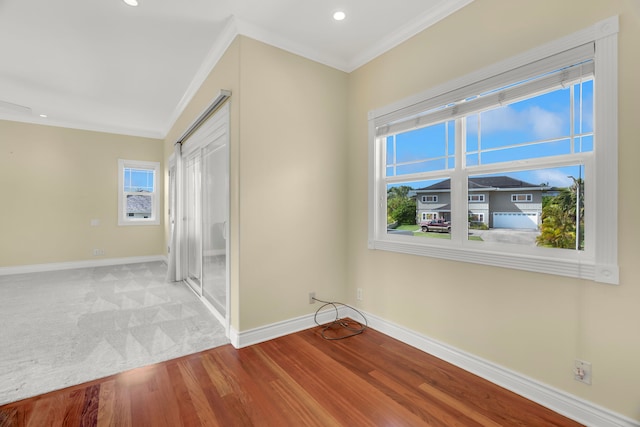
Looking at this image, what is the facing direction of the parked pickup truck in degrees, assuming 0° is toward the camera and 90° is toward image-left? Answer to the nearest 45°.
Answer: approximately 90°

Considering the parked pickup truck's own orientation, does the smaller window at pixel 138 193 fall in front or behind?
in front

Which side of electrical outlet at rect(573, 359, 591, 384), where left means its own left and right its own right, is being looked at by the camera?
front
